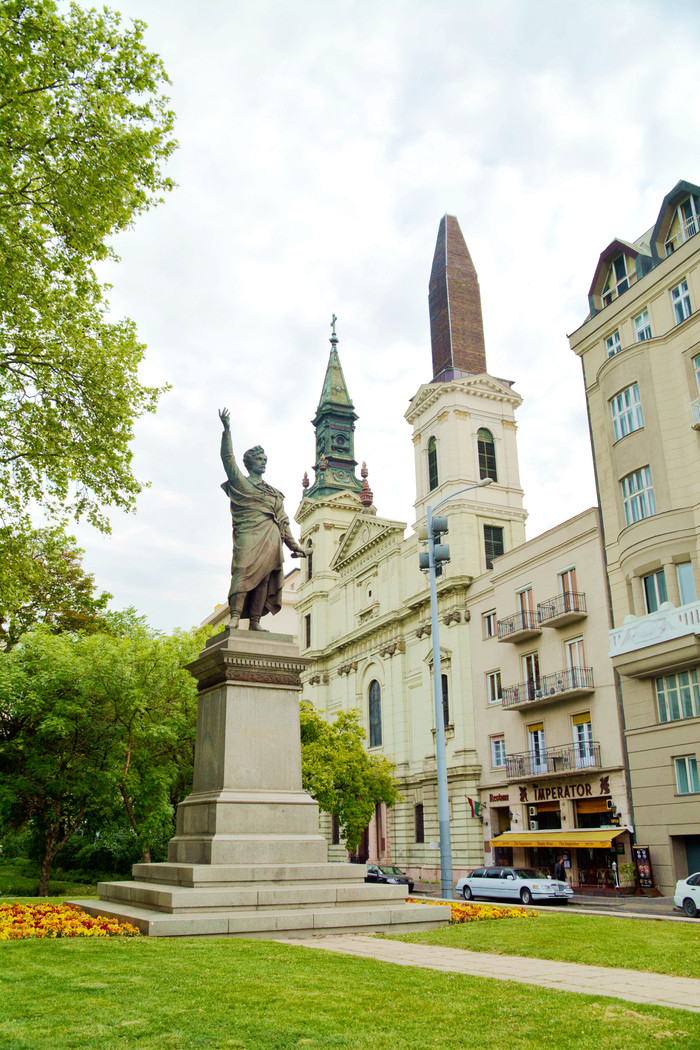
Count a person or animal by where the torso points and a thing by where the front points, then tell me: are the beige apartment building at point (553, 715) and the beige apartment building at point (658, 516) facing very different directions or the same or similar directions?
same or similar directions

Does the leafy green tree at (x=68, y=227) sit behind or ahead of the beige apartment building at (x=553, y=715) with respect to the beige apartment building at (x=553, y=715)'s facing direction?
ahead

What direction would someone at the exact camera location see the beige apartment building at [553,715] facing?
facing the viewer and to the left of the viewer

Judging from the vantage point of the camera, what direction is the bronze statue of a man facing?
facing the viewer and to the right of the viewer

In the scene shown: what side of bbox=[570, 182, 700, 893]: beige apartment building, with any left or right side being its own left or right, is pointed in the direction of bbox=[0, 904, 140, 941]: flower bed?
front

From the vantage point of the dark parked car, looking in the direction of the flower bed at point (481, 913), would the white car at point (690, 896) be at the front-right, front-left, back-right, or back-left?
front-left

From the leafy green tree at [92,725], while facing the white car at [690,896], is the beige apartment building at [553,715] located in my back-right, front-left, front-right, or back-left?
front-left
